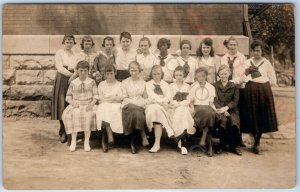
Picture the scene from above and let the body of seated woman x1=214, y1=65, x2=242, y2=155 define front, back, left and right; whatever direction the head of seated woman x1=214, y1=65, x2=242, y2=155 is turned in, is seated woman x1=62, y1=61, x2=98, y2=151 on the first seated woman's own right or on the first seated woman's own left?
on the first seated woman's own right

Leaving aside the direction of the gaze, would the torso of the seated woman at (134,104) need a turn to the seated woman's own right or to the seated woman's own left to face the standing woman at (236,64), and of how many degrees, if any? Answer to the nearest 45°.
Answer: approximately 90° to the seated woman's own left

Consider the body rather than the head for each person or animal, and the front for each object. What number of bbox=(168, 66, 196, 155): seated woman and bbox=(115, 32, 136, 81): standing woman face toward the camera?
2

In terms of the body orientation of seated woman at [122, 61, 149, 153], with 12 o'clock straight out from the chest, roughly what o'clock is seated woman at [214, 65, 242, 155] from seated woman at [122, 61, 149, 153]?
seated woman at [214, 65, 242, 155] is roughly at 9 o'clock from seated woman at [122, 61, 149, 153].

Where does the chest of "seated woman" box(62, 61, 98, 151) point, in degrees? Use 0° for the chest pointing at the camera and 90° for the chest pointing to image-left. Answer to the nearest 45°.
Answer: approximately 0°

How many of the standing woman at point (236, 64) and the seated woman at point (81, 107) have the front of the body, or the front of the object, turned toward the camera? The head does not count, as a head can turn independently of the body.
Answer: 2

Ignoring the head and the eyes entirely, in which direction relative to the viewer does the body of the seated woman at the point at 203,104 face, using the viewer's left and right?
facing the viewer

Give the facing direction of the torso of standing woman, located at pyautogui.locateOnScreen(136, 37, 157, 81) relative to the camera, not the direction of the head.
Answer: toward the camera

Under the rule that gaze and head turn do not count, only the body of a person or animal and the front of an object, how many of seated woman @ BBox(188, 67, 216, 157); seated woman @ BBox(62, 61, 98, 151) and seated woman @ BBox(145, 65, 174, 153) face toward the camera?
3

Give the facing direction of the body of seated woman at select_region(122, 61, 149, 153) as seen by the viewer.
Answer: toward the camera

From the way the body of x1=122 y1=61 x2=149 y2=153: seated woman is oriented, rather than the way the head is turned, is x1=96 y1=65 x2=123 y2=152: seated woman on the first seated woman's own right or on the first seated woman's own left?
on the first seated woman's own right

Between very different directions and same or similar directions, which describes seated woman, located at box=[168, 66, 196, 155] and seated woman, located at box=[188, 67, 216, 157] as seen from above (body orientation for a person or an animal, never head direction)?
same or similar directions

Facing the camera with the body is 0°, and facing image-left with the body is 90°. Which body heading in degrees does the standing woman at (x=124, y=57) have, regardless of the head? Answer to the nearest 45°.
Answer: approximately 0°

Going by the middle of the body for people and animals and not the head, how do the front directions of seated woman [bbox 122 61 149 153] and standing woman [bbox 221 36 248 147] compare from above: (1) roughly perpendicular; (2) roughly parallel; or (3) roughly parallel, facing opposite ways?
roughly parallel

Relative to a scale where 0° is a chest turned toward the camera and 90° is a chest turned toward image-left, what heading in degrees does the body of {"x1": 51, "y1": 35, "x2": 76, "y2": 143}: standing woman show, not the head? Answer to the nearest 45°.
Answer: approximately 315°
